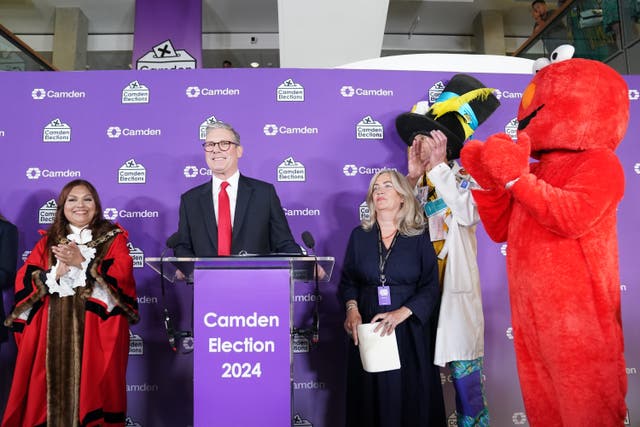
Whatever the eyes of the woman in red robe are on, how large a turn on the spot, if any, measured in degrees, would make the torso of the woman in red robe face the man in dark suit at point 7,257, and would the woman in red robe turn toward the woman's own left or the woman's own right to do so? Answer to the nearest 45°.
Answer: approximately 135° to the woman's own right

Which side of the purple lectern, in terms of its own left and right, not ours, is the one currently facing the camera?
front

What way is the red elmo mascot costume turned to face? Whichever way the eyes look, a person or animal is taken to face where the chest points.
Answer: to the viewer's left

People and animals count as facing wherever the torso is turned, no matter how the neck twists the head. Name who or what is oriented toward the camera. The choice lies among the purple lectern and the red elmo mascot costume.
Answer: the purple lectern

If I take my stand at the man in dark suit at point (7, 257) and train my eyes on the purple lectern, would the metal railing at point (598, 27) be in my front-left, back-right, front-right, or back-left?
front-left

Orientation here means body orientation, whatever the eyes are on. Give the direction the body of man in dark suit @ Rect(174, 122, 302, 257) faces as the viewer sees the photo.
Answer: toward the camera

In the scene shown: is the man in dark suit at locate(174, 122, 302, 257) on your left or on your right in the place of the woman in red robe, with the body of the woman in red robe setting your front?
on your left

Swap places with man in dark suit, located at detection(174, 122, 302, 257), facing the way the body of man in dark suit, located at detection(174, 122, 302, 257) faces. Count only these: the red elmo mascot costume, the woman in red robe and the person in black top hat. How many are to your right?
1

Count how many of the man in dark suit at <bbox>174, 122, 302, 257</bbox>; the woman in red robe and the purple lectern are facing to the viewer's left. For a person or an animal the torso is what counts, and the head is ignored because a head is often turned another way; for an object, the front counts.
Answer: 0

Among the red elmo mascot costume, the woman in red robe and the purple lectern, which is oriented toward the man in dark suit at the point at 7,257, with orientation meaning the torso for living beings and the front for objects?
the red elmo mascot costume

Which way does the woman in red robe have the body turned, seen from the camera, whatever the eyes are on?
toward the camera

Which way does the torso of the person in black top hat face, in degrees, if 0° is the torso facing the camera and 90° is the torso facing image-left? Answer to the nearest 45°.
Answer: approximately 45°

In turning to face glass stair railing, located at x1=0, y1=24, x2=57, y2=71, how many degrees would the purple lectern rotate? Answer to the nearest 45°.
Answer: approximately 135° to its right

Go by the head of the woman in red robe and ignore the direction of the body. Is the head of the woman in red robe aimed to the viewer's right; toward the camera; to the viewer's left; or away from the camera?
toward the camera

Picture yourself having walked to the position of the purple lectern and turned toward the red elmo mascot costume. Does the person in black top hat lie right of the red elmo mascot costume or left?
left

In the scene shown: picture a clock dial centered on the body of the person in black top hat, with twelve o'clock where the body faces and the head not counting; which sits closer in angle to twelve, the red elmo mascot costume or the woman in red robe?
the woman in red robe
